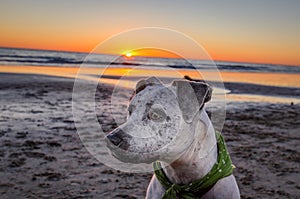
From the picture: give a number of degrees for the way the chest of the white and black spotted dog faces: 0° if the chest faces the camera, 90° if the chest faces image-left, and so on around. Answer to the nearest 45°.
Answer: approximately 45°
